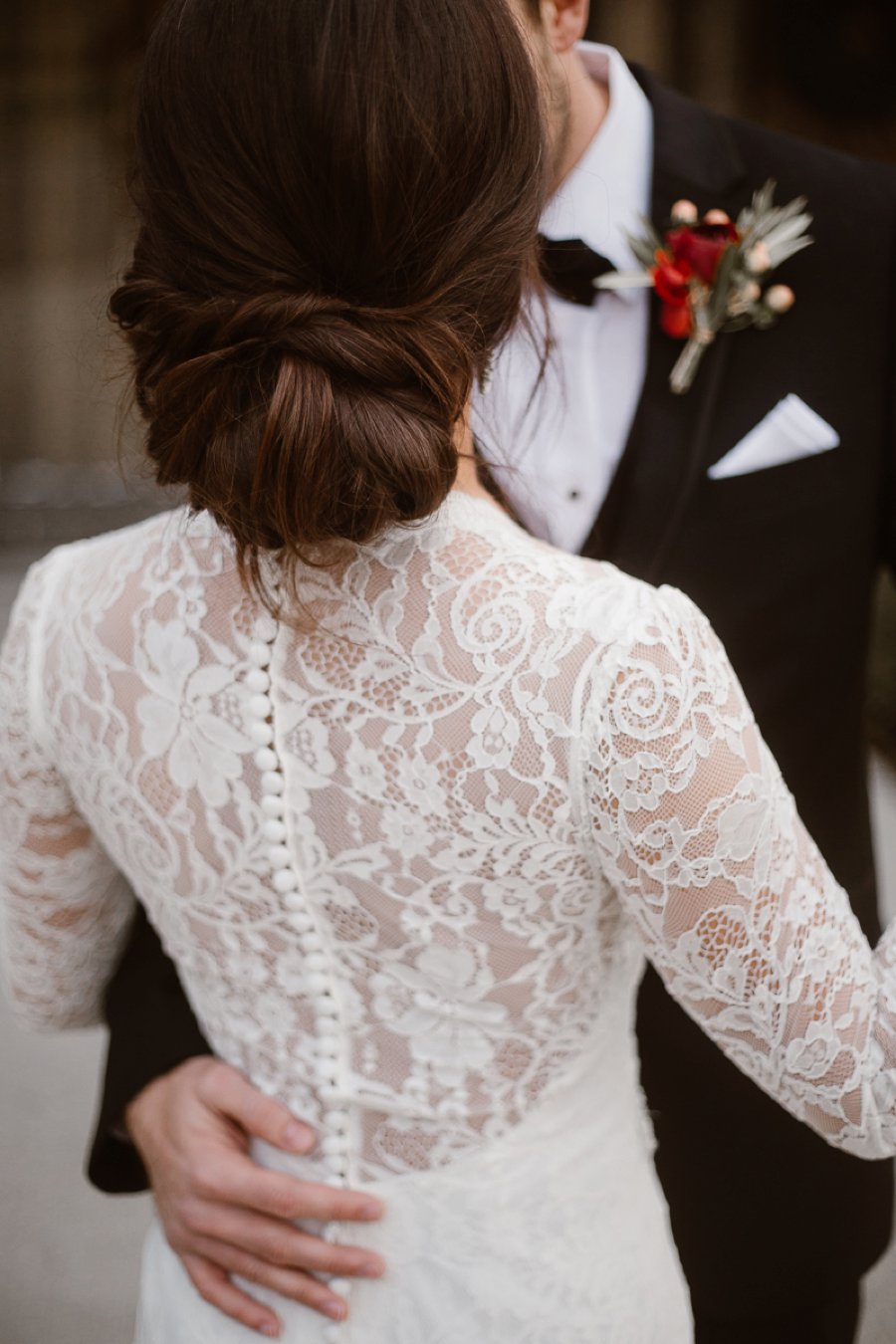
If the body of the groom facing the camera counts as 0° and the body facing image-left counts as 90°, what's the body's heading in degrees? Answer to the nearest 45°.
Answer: approximately 45°

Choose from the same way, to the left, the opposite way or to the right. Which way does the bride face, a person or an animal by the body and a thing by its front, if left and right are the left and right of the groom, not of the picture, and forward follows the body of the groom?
the opposite way

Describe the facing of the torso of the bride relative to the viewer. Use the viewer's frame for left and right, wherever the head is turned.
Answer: facing away from the viewer and to the right of the viewer
